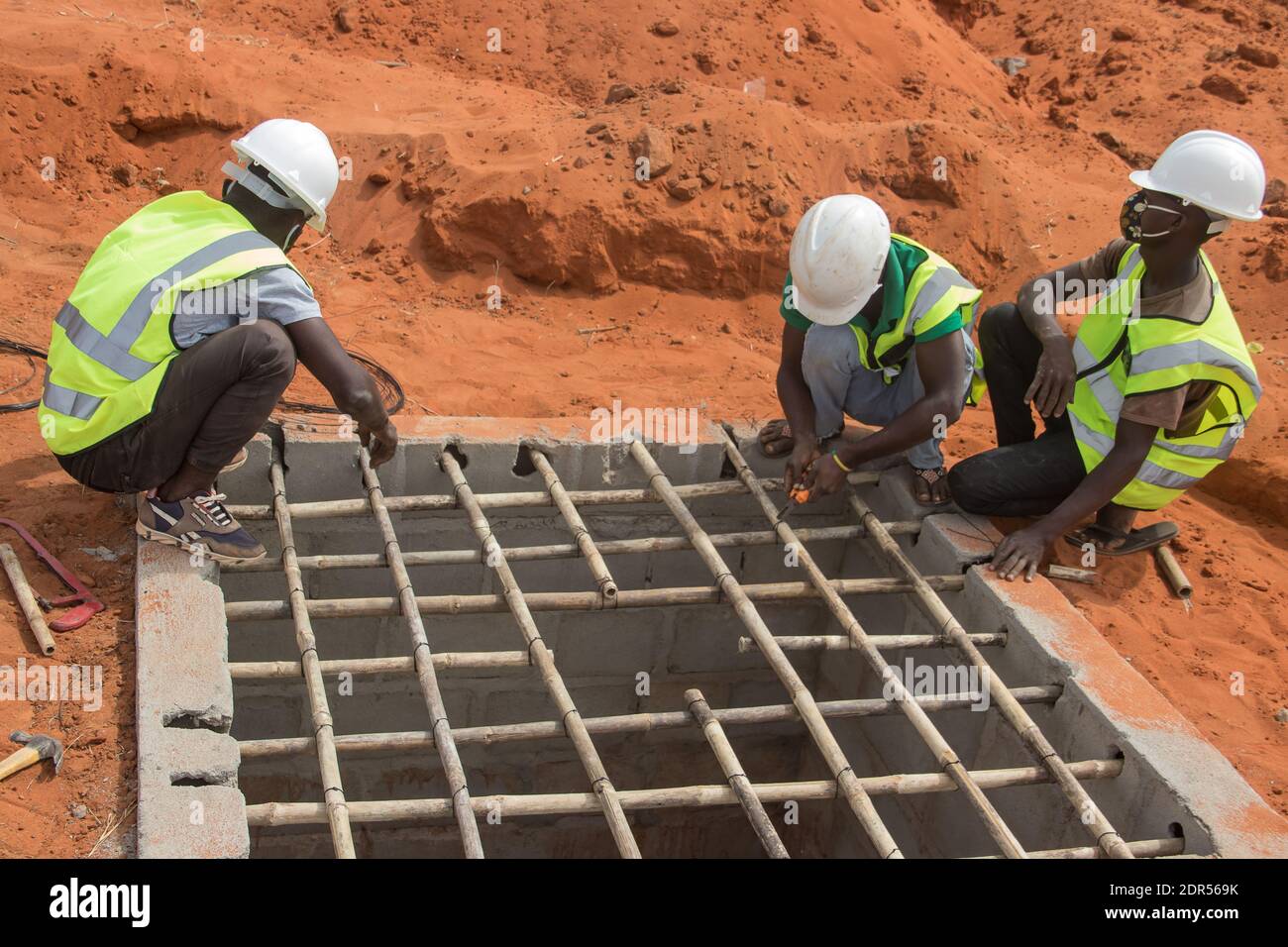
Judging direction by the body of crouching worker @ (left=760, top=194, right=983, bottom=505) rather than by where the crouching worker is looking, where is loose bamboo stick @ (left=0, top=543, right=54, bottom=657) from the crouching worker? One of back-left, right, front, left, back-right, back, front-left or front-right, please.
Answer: front

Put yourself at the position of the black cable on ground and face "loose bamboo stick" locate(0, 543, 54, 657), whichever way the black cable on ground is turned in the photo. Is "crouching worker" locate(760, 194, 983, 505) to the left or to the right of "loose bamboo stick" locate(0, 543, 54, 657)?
left

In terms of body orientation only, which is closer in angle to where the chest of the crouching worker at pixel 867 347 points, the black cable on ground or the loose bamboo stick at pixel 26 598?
the loose bamboo stick

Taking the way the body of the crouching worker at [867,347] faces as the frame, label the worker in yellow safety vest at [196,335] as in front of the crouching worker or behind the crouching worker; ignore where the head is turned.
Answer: in front

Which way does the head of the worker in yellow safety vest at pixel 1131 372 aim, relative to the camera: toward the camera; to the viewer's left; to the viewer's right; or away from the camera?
to the viewer's left

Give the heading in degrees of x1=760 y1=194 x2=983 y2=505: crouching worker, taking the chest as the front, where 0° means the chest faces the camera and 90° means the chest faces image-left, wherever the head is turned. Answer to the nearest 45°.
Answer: approximately 45°

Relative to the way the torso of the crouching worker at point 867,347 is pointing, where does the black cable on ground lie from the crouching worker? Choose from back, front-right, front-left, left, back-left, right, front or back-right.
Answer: front-right
